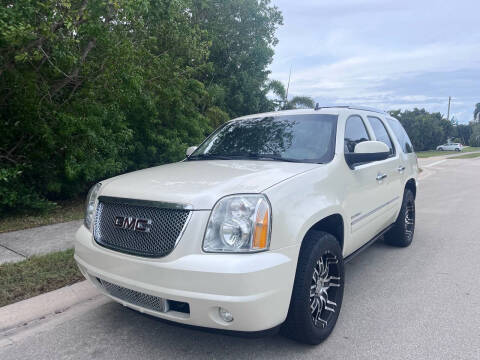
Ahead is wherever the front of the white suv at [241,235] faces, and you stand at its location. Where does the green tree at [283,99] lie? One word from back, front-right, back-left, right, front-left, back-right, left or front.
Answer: back-right

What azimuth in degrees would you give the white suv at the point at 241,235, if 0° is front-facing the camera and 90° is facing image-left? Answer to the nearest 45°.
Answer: approximately 45°

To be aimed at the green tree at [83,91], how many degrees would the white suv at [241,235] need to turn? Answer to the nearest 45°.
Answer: approximately 90° to its right

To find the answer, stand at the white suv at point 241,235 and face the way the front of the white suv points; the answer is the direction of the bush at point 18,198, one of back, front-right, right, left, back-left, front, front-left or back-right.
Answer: right

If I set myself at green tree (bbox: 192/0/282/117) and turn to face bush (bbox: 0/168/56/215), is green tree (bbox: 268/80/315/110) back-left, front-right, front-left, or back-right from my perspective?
back-right

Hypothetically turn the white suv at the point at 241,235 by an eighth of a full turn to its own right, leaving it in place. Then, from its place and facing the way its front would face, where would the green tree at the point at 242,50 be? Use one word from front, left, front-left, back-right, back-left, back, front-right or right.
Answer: right
